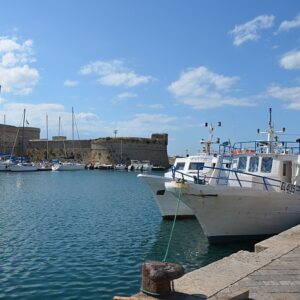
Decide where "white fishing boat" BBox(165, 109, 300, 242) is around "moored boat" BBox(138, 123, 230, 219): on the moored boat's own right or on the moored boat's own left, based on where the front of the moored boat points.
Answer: on the moored boat's own left

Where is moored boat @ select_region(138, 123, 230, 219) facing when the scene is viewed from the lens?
facing the viewer and to the left of the viewer
